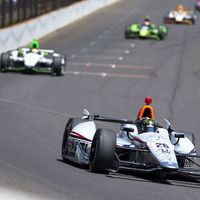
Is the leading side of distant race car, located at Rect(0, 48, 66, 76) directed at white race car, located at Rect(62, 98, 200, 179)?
yes

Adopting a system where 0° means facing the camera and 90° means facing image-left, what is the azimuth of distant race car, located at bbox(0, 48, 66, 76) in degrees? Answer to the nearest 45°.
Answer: approximately 0°
